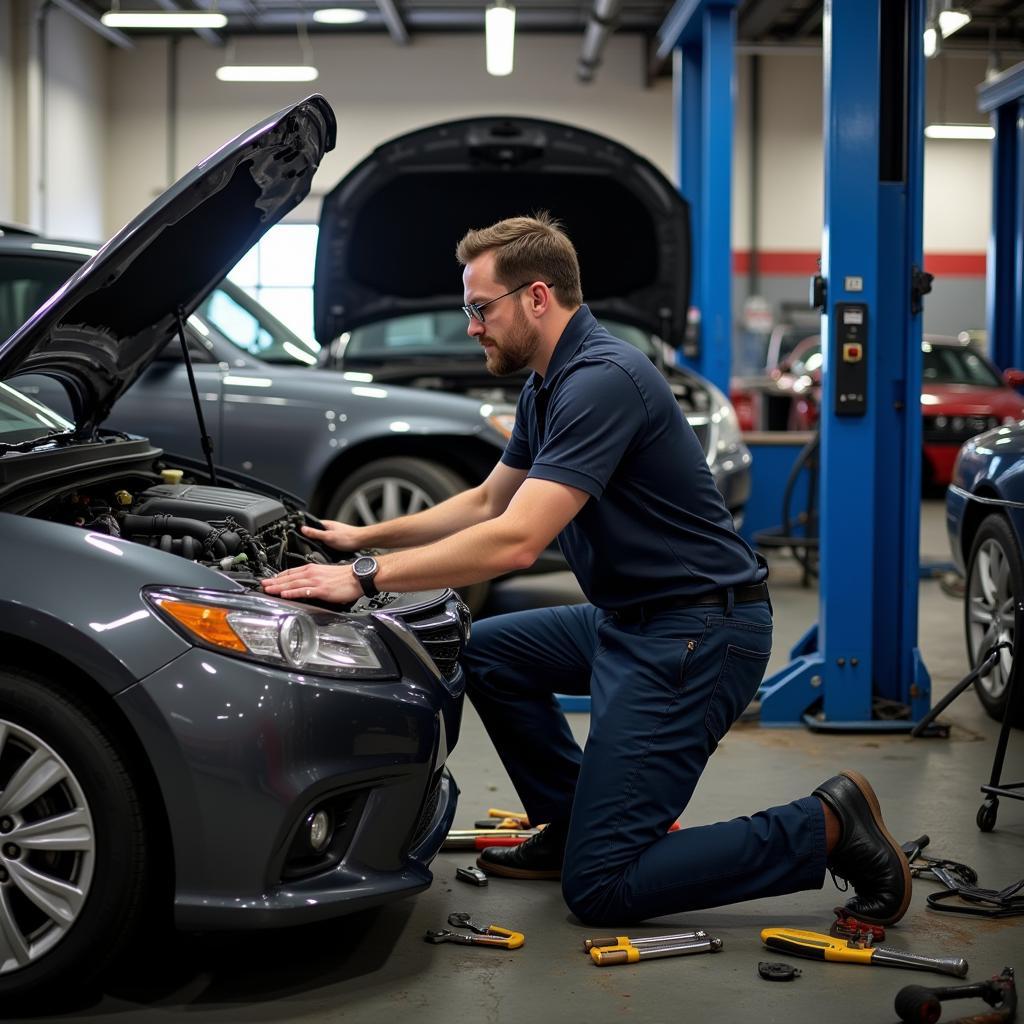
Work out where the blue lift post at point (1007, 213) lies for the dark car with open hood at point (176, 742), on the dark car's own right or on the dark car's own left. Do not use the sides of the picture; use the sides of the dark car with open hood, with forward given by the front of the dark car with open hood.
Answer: on the dark car's own left

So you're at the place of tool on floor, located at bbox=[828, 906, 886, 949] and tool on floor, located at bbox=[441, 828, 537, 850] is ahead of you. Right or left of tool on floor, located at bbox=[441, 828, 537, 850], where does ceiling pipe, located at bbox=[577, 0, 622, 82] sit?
right

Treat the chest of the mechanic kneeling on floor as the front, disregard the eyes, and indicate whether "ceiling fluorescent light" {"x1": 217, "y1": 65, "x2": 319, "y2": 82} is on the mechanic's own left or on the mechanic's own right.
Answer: on the mechanic's own right

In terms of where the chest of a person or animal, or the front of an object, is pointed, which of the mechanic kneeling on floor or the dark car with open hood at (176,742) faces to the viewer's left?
the mechanic kneeling on floor

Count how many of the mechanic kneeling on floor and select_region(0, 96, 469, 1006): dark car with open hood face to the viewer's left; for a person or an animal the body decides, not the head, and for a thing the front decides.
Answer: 1

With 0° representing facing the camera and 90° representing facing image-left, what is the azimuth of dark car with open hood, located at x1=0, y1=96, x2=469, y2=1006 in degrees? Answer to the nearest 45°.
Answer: approximately 315°

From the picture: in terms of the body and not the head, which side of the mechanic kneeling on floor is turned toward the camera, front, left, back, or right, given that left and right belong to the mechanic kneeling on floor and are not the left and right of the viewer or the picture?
left

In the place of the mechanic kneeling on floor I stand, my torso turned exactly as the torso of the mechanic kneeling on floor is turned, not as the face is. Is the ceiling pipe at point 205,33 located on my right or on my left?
on my right

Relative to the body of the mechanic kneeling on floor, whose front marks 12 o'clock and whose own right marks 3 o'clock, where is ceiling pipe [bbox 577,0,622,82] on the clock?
The ceiling pipe is roughly at 3 o'clock from the mechanic kneeling on floor.
